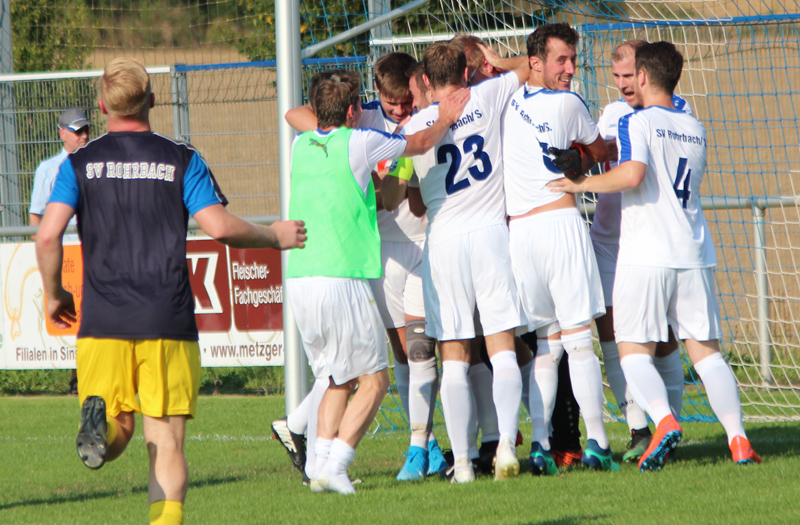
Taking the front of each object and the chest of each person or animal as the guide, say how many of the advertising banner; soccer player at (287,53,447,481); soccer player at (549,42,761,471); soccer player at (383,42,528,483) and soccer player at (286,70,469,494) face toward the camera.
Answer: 2

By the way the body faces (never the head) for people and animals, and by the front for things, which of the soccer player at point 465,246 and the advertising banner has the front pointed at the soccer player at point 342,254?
the advertising banner

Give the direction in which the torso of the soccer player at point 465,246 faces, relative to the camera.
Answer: away from the camera

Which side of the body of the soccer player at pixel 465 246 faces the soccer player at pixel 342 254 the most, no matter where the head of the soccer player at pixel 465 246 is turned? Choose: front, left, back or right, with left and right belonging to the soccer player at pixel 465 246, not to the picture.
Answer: left

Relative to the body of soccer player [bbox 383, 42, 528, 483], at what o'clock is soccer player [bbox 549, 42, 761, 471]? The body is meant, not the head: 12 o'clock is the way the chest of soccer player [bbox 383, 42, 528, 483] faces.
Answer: soccer player [bbox 549, 42, 761, 471] is roughly at 3 o'clock from soccer player [bbox 383, 42, 528, 483].

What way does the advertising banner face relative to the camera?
toward the camera

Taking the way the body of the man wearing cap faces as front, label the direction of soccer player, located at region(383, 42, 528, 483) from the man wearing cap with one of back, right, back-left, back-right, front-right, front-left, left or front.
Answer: front

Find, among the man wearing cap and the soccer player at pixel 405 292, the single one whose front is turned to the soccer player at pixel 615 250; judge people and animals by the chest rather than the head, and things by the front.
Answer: the man wearing cap

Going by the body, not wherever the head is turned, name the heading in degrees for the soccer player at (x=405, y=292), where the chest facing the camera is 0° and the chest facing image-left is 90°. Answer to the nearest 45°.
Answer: approximately 0°

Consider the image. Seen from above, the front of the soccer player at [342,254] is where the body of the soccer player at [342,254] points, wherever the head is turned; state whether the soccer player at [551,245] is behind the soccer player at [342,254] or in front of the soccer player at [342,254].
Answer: in front

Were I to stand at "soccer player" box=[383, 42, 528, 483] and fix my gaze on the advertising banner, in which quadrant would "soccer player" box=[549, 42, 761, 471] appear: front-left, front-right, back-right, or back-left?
back-right

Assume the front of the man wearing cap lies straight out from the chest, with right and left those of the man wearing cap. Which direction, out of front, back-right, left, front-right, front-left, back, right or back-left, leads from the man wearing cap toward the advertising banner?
front

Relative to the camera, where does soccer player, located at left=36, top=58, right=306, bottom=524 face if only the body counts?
away from the camera

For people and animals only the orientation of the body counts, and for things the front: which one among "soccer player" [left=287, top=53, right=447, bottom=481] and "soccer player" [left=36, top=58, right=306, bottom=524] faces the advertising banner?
"soccer player" [left=36, top=58, right=306, bottom=524]
